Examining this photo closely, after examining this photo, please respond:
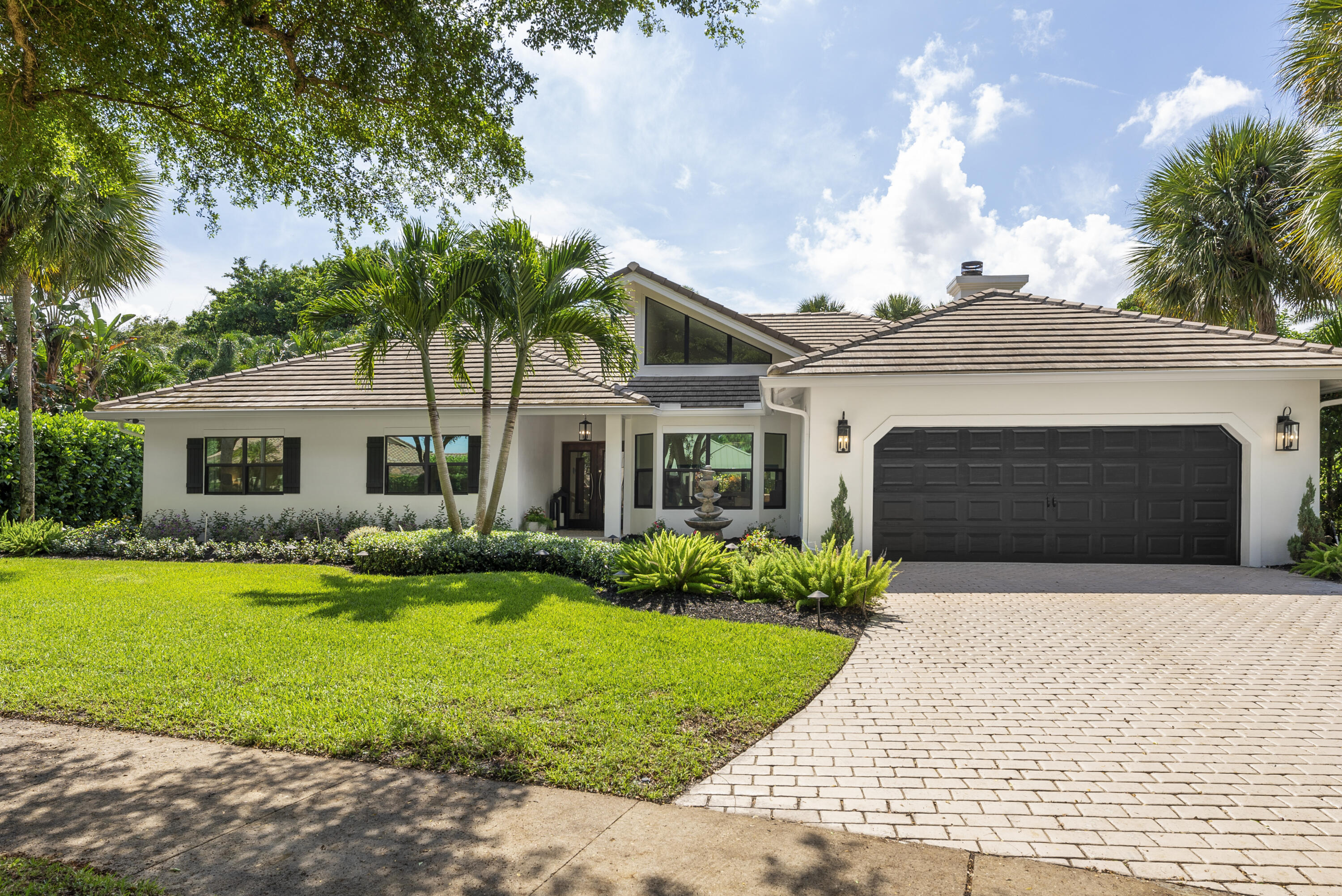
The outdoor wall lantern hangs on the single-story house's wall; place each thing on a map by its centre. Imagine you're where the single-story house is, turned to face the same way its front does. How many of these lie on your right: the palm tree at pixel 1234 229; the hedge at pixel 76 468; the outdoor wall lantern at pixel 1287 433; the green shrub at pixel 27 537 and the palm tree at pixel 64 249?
3

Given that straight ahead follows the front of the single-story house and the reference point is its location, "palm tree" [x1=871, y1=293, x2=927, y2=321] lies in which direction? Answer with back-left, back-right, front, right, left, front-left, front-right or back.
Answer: back

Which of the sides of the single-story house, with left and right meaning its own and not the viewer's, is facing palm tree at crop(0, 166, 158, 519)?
right

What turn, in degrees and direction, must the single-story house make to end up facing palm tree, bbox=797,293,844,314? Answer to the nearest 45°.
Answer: approximately 180°

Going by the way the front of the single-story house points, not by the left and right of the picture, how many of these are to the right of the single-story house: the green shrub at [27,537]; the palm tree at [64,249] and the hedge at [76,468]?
3

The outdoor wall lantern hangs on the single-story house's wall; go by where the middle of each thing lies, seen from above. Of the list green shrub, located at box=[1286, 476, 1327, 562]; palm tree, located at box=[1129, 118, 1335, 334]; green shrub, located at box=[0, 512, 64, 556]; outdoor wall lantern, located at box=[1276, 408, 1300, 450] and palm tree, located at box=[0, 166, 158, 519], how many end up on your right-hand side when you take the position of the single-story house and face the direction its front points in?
2

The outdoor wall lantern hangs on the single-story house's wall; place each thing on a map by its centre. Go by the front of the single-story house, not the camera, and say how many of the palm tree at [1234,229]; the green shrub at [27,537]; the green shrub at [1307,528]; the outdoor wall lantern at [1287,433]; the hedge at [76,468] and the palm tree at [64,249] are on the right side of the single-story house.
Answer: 3

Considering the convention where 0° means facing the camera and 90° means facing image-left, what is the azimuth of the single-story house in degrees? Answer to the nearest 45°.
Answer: approximately 0°

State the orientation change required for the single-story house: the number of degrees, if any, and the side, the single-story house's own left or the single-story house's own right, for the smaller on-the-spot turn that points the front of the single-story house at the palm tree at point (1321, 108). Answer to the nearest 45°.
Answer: approximately 45° to the single-story house's own left

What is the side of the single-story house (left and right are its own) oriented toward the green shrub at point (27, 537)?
right

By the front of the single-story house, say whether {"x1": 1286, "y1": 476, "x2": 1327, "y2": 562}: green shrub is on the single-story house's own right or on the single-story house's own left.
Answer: on the single-story house's own left

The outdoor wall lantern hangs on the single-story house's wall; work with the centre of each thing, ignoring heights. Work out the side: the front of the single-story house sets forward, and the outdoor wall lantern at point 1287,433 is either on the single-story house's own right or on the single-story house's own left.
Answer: on the single-story house's own left
